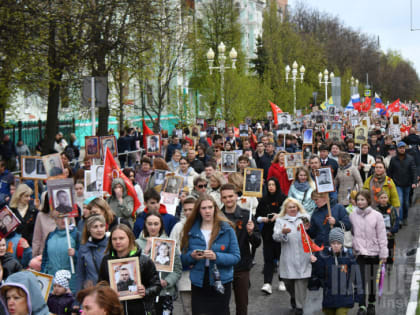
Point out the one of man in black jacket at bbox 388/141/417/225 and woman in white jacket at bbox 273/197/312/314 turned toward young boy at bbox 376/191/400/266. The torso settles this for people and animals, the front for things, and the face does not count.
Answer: the man in black jacket

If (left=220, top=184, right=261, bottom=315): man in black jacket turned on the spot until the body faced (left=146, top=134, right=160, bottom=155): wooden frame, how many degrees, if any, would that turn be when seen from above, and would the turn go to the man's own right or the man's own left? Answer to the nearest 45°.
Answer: approximately 180°

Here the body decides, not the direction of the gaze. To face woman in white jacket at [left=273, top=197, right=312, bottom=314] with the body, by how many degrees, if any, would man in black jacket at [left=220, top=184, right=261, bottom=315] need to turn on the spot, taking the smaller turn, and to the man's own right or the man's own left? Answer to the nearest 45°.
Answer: approximately 135° to the man's own left

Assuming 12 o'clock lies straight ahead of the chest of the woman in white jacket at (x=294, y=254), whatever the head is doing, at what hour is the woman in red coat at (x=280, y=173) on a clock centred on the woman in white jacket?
The woman in red coat is roughly at 6 o'clock from the woman in white jacket.

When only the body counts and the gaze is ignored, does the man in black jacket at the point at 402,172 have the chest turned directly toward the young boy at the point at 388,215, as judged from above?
yes

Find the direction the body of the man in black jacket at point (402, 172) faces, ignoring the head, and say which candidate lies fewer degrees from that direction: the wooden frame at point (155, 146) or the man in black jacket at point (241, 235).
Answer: the man in black jacket

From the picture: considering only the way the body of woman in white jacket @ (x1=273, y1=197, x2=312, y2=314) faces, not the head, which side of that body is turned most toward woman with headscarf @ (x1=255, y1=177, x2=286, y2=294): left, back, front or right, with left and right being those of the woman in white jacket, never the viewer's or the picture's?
back

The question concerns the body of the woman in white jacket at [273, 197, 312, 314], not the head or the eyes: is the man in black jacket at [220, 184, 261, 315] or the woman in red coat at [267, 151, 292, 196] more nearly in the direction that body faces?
the man in black jacket

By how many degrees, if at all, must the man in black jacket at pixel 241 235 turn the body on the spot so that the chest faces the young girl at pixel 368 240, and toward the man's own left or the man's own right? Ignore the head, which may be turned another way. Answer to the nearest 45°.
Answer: approximately 135° to the man's own left

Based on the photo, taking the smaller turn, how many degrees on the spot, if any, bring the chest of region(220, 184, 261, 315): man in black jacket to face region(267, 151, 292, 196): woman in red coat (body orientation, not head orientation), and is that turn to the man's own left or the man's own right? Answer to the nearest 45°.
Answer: approximately 180°
